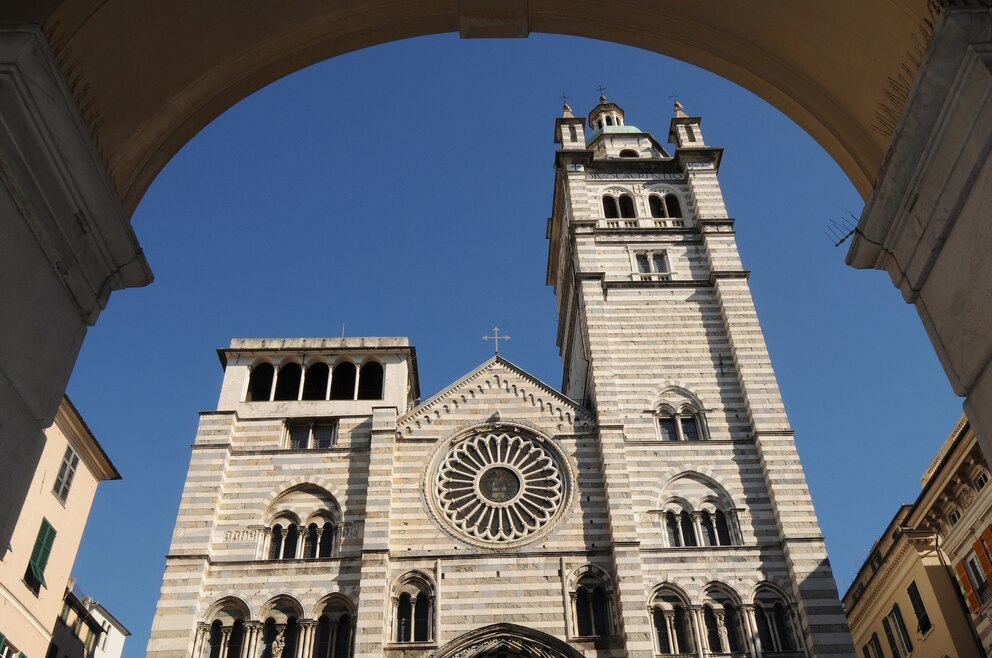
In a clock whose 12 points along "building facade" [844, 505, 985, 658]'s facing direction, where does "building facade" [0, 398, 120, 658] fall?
"building facade" [0, 398, 120, 658] is roughly at 12 o'clock from "building facade" [844, 505, 985, 658].

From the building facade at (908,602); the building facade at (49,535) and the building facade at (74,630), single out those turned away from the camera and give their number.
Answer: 0

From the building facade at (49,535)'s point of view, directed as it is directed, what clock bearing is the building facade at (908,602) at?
the building facade at (908,602) is roughly at 11 o'clock from the building facade at (49,535).

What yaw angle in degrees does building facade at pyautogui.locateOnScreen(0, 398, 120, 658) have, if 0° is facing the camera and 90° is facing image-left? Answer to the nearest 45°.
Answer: approximately 315°

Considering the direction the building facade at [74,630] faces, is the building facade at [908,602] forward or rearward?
forward

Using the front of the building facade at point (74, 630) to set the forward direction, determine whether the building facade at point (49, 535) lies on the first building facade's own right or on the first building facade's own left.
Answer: on the first building facade's own right

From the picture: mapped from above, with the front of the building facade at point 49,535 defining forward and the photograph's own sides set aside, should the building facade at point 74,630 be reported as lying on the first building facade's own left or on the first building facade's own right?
on the first building facade's own left

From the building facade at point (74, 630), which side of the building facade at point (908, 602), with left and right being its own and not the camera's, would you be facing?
front

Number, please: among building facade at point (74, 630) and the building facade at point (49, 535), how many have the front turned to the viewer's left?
0

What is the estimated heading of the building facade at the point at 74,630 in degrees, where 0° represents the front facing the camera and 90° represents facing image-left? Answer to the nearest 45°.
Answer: approximately 315°
